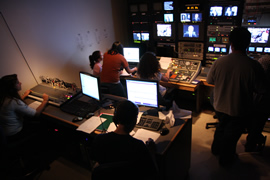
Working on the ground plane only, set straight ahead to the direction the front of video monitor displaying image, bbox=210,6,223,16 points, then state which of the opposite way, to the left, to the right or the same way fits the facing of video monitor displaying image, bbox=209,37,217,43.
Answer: the same way

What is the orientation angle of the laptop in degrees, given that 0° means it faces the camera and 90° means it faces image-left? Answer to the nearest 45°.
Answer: approximately 45°

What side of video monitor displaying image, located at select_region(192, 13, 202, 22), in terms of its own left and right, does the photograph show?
front

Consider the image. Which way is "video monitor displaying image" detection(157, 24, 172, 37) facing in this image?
toward the camera

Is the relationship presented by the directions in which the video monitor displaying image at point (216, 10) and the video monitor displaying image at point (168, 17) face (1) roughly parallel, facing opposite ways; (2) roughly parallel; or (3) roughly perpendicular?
roughly parallel

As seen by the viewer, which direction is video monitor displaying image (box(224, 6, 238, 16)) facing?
toward the camera

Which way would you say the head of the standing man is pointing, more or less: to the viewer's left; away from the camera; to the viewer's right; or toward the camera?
away from the camera

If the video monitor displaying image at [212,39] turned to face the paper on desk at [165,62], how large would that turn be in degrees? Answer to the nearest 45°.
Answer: approximately 90° to its right

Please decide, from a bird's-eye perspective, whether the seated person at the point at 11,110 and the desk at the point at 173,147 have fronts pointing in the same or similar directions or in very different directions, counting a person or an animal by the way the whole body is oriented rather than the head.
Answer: very different directions

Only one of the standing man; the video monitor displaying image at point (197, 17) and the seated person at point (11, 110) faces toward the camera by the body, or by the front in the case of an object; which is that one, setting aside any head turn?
the video monitor displaying image

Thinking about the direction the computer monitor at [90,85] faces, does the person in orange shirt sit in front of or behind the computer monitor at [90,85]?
behind

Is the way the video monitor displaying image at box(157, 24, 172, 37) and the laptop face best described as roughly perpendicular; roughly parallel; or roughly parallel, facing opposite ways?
roughly parallel

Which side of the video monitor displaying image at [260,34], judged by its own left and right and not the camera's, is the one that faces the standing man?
front

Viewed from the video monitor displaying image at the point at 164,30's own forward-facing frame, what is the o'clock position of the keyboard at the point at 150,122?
The keyboard is roughly at 12 o'clock from the video monitor displaying image.

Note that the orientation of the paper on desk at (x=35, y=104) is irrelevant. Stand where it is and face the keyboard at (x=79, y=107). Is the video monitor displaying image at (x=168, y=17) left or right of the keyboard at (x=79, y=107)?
left

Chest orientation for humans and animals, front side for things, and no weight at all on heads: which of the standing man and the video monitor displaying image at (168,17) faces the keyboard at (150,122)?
the video monitor displaying image
